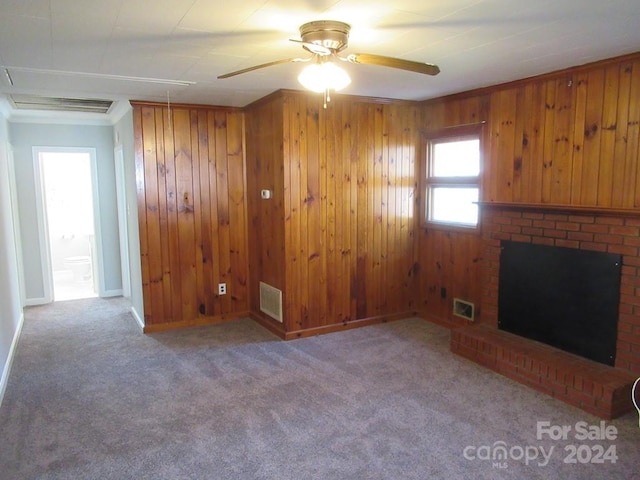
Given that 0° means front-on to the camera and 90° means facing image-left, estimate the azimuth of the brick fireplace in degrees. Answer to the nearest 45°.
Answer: approximately 45°

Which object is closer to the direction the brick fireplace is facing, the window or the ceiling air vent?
the ceiling air vent

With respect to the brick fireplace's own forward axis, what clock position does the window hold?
The window is roughly at 3 o'clock from the brick fireplace.

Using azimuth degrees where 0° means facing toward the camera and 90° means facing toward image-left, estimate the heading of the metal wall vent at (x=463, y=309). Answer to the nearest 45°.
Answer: approximately 45°

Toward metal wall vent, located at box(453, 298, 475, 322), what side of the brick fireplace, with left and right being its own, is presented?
right

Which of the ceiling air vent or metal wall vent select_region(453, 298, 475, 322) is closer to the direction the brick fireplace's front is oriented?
the ceiling air vent

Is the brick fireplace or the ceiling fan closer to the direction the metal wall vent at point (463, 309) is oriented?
the ceiling fan
